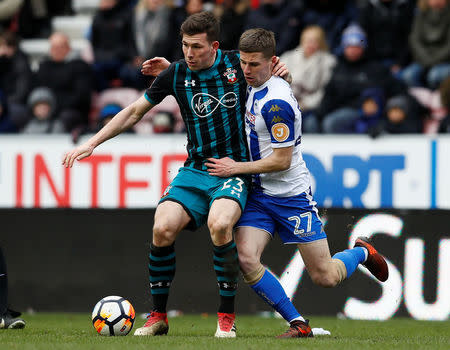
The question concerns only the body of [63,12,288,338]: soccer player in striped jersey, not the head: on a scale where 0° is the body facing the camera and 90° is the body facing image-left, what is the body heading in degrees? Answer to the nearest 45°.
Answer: approximately 0°

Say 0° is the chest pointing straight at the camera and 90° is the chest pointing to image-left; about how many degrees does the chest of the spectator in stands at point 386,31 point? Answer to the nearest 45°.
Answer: approximately 0°

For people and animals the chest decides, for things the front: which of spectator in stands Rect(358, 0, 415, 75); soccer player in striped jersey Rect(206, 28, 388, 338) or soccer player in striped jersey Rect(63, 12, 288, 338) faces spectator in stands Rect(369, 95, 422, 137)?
spectator in stands Rect(358, 0, 415, 75)

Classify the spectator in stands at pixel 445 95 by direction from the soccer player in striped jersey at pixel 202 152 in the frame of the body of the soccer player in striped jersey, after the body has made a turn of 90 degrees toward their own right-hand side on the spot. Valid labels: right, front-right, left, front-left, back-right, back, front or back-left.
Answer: back-right
